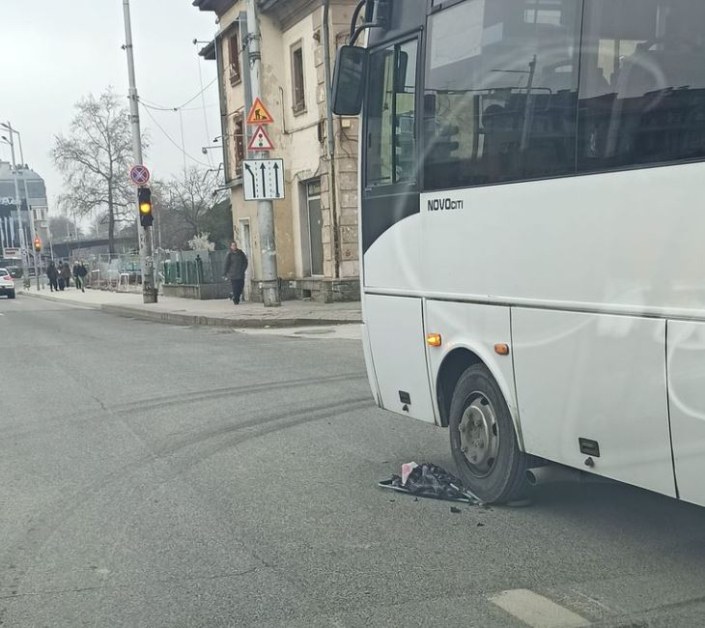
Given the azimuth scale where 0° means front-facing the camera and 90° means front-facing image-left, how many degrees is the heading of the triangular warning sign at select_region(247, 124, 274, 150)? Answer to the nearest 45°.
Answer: approximately 0°

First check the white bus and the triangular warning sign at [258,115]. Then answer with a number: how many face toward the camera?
1

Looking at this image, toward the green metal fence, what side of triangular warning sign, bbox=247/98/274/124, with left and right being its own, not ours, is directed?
back

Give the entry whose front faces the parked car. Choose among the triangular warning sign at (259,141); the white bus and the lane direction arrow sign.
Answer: the white bus

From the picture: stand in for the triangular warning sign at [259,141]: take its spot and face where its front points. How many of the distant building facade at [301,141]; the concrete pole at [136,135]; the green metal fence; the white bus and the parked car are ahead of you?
1

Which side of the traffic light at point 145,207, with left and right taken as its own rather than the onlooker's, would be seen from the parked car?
back

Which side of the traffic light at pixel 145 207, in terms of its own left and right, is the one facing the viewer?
front

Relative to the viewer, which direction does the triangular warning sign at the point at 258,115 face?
toward the camera

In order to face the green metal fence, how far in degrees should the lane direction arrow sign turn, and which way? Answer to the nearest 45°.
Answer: approximately 180°

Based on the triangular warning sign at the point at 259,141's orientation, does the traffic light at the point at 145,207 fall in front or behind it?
behind

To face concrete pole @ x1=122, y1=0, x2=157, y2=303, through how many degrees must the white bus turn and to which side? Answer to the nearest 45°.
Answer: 0° — it already faces it

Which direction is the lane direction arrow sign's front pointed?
toward the camera

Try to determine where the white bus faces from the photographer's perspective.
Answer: facing away from the viewer and to the left of the viewer

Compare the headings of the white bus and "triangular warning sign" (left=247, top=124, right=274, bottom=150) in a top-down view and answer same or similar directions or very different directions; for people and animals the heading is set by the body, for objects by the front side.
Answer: very different directions

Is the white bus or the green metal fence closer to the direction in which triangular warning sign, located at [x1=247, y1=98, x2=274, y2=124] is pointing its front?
the white bus

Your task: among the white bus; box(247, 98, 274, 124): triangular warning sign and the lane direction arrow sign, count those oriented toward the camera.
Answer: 2
